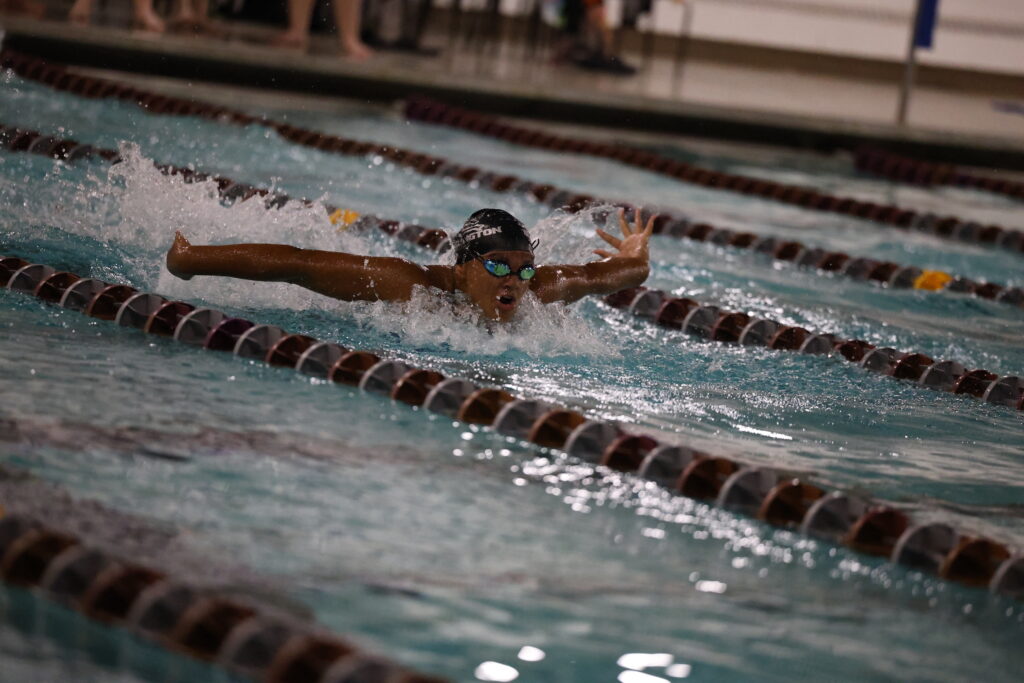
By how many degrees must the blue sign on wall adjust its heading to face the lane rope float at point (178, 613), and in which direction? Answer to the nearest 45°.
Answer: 0° — it already faces it

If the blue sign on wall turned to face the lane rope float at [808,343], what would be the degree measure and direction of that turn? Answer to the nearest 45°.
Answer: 0° — it already faces it

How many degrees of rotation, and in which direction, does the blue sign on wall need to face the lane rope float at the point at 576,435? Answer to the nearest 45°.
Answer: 0° — it already faces it

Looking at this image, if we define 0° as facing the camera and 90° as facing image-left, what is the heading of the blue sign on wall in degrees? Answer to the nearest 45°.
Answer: approximately 0°

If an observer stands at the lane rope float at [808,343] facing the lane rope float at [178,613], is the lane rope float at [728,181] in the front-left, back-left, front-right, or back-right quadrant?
back-right
